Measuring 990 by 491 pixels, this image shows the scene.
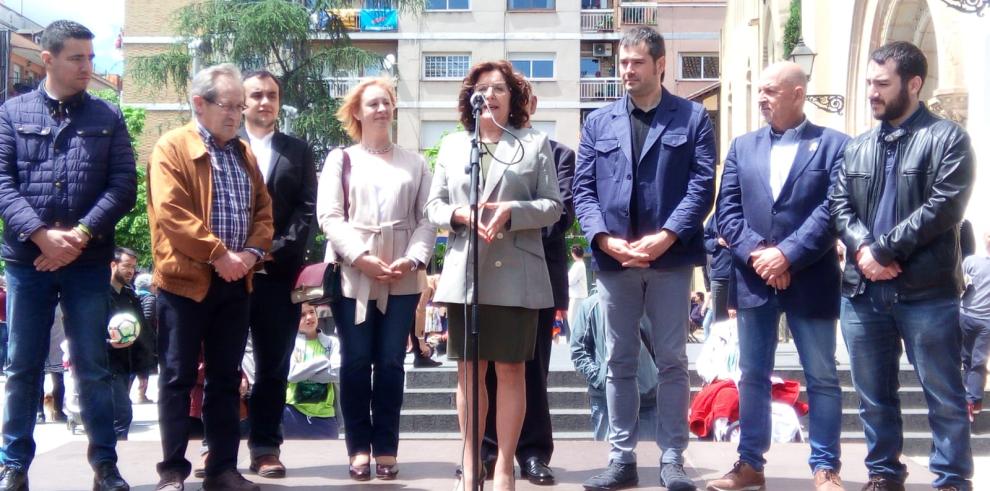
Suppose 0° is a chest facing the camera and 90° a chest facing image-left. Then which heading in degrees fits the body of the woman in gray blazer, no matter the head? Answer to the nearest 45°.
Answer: approximately 0°

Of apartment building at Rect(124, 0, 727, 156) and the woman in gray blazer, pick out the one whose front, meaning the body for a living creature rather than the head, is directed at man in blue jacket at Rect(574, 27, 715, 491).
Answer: the apartment building

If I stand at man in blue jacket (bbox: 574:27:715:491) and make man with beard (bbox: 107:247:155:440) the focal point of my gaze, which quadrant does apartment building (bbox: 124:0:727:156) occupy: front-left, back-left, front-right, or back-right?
front-right

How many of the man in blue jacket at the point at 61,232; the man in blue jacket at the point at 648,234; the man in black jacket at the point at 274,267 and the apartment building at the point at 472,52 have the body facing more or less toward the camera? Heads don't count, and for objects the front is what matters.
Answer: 4

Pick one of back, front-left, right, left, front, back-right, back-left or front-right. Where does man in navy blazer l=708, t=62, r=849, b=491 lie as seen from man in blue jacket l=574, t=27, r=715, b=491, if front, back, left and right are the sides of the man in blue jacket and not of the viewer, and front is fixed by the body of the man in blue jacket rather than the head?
left

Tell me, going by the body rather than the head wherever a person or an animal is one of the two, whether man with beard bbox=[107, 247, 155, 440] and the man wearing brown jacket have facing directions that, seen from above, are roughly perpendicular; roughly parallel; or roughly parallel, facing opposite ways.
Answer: roughly parallel

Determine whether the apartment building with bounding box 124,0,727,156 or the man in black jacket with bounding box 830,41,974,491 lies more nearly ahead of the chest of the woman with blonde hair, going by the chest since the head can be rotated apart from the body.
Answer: the man in black jacket

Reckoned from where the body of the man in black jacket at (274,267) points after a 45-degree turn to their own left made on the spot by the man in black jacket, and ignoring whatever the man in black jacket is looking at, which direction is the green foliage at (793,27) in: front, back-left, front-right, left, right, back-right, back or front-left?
left

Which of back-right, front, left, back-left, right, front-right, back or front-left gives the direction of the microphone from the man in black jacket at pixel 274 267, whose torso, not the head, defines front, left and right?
front-left

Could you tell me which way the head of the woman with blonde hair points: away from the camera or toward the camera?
toward the camera

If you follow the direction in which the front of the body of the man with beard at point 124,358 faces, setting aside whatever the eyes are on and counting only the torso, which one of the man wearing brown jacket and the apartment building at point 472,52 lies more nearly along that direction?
the man wearing brown jacket

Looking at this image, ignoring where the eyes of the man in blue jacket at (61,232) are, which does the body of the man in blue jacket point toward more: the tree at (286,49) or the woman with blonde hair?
the woman with blonde hair

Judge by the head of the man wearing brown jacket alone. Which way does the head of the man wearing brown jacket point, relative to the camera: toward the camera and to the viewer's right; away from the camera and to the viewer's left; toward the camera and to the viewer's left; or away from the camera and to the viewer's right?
toward the camera and to the viewer's right

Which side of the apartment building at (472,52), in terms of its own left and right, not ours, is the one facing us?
front

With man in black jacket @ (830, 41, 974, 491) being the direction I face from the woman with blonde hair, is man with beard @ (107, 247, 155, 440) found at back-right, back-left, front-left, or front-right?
back-left

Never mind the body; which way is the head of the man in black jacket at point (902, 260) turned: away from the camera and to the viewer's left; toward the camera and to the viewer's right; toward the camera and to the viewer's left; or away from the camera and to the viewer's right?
toward the camera and to the viewer's left

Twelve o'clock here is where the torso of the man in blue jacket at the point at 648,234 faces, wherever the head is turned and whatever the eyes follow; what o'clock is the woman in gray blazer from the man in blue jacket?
The woman in gray blazer is roughly at 2 o'clock from the man in blue jacket.
